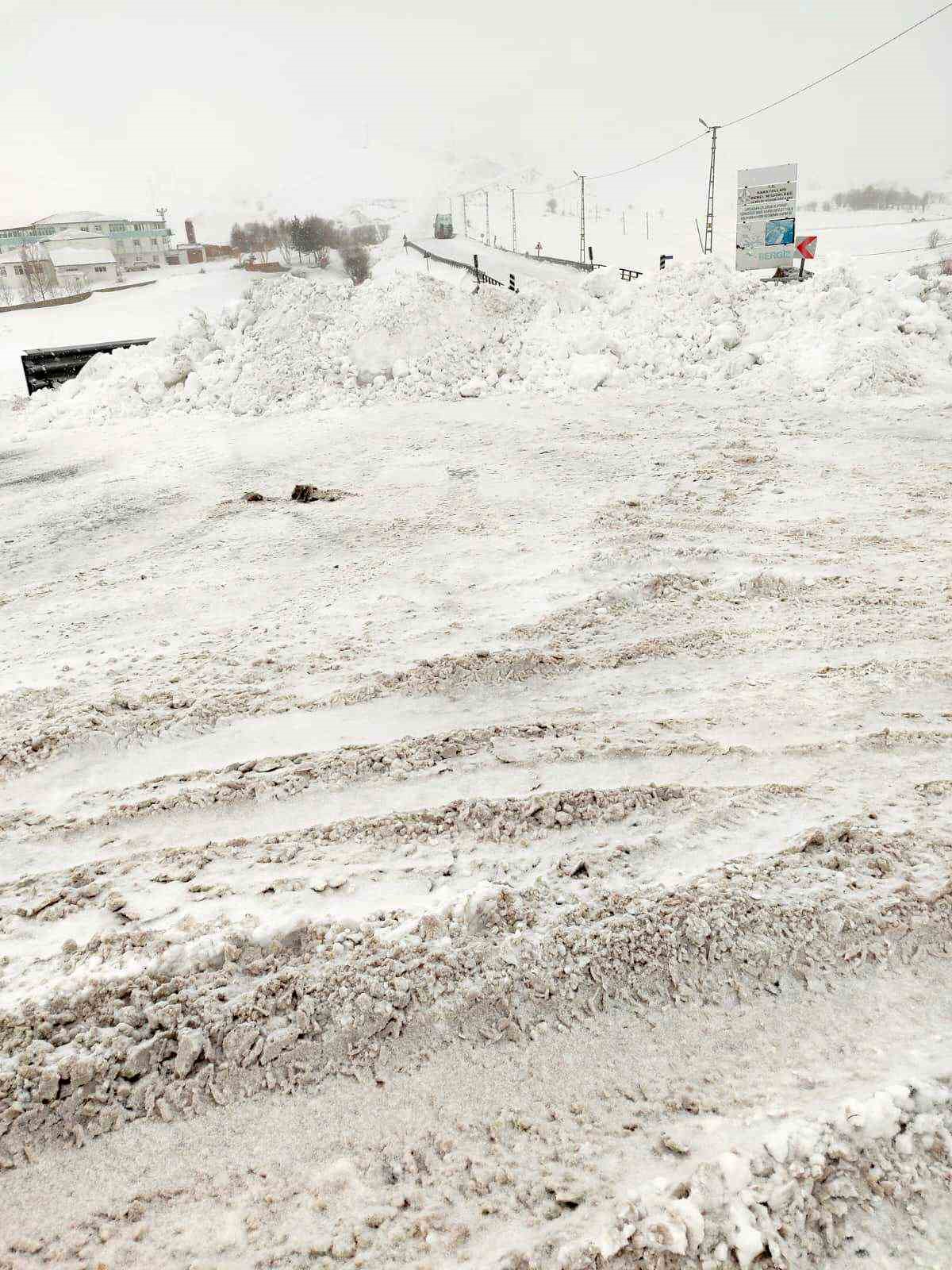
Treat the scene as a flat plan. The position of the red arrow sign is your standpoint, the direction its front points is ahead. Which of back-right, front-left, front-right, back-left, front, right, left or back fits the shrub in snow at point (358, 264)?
back-right

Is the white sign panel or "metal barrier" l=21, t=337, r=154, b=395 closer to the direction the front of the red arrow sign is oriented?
the metal barrier

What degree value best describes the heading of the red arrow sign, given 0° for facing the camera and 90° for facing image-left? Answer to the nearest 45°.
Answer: approximately 0°

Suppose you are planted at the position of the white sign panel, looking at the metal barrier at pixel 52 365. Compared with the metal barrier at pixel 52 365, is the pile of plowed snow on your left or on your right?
left

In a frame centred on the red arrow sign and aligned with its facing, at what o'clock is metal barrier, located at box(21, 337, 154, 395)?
The metal barrier is roughly at 2 o'clock from the red arrow sign.

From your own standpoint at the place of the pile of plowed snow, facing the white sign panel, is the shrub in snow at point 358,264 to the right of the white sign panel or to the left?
left

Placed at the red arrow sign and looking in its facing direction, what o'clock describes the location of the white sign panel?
The white sign panel is roughly at 4 o'clock from the red arrow sign.
